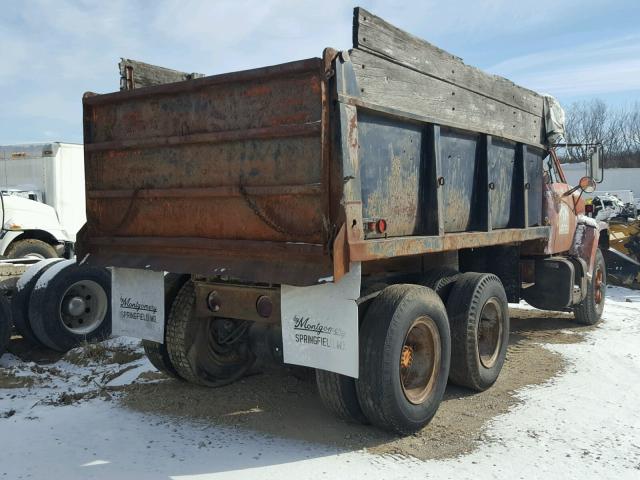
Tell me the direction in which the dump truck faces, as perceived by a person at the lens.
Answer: facing away from the viewer and to the right of the viewer

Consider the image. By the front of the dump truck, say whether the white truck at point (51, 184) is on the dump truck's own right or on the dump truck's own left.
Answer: on the dump truck's own left
